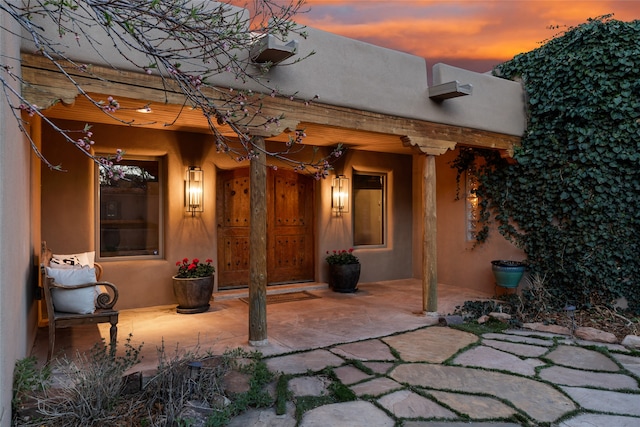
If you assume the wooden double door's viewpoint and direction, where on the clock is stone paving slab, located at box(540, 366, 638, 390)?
The stone paving slab is roughly at 11 o'clock from the wooden double door.

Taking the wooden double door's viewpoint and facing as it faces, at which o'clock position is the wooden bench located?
The wooden bench is roughly at 1 o'clock from the wooden double door.

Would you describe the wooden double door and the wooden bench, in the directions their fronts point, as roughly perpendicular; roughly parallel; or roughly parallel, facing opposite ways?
roughly perpendicular

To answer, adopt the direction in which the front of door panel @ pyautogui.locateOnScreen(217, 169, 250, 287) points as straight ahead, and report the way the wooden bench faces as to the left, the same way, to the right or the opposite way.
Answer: to the left

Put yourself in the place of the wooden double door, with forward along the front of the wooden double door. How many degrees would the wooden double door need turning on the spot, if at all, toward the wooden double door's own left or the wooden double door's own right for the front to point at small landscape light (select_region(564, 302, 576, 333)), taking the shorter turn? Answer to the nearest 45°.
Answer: approximately 45° to the wooden double door's own left

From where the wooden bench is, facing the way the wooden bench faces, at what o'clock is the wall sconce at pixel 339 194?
The wall sconce is roughly at 11 o'clock from the wooden bench.

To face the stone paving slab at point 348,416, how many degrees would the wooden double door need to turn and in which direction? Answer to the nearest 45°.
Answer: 0° — it already faces it

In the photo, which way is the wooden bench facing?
to the viewer's right

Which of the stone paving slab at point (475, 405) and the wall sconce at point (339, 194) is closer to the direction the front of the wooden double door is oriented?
the stone paving slab

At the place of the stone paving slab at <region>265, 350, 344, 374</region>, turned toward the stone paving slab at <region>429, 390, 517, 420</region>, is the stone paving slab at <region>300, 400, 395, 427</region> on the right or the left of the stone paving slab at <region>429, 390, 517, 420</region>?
right

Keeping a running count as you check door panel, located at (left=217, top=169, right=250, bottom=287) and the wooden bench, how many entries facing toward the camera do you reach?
1

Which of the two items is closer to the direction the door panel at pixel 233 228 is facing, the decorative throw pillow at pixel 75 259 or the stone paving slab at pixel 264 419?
the stone paving slab

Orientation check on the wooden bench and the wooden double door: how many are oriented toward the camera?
1
